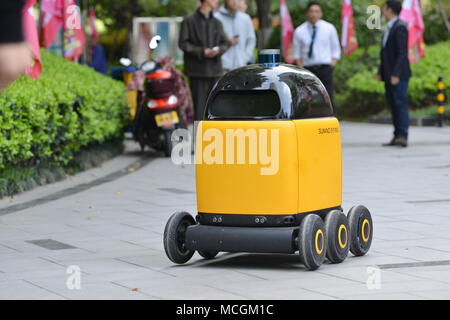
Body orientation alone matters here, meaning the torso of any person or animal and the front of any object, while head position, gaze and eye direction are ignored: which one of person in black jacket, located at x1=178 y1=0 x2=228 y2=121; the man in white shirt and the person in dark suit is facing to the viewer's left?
the person in dark suit

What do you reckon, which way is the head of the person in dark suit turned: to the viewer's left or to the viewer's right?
to the viewer's left

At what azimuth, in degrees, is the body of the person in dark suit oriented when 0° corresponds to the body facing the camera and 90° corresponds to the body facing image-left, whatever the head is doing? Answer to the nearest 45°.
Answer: approximately 90°

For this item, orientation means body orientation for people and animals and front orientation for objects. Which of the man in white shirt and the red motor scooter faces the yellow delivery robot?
the man in white shirt

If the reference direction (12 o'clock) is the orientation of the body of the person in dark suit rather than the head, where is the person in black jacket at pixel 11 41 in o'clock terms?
The person in black jacket is roughly at 9 o'clock from the person in dark suit.

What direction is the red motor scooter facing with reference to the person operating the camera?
facing away from the viewer and to the left of the viewer

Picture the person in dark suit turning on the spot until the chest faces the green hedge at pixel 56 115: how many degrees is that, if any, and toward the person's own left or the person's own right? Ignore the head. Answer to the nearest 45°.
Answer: approximately 45° to the person's own left

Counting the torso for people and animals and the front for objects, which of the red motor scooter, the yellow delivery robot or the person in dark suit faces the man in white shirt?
the person in dark suit

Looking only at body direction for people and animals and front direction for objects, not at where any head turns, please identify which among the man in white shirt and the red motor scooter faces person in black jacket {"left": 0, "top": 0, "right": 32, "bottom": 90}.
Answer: the man in white shirt

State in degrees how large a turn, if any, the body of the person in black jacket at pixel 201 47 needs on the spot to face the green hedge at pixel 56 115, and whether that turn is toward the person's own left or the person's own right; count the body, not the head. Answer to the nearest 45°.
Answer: approximately 90° to the person's own right
